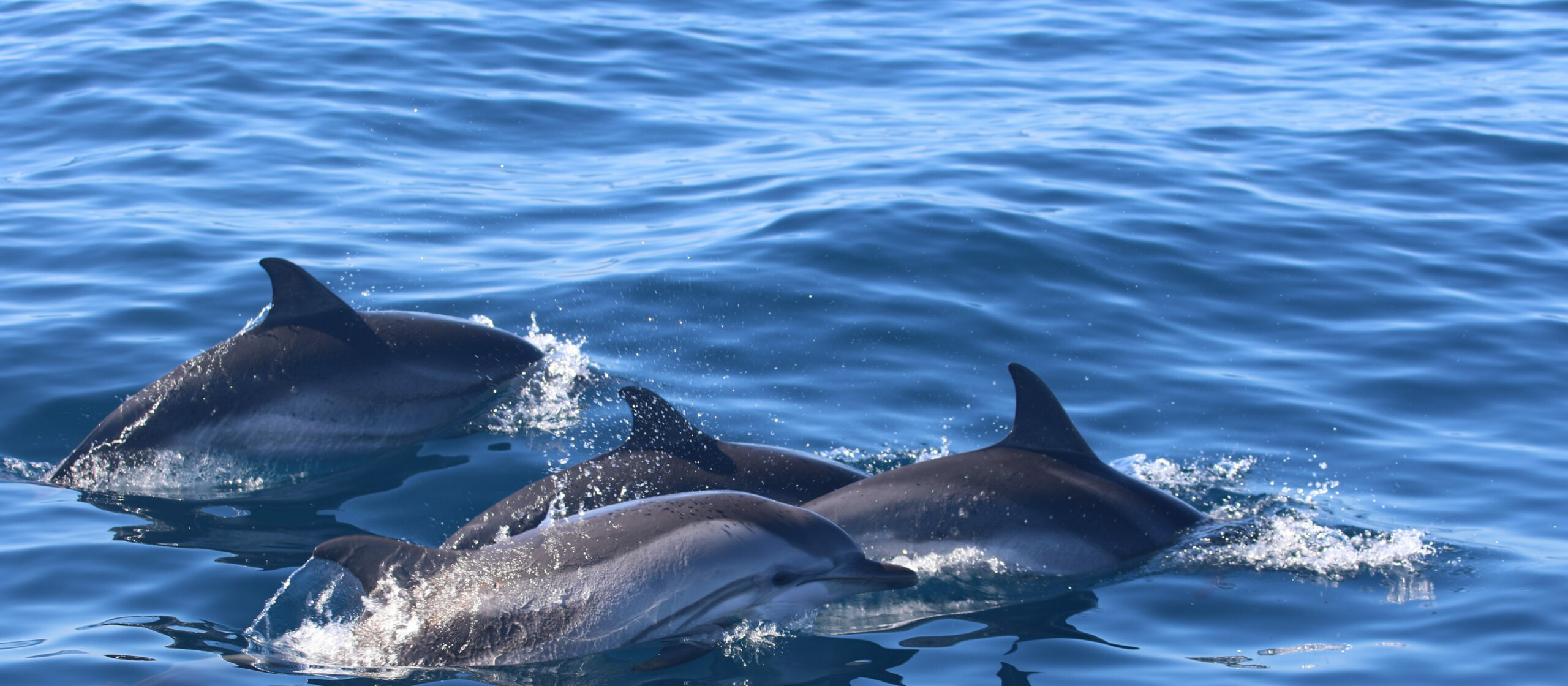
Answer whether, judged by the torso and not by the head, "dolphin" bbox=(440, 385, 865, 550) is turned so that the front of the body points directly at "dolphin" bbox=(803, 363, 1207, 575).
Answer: yes

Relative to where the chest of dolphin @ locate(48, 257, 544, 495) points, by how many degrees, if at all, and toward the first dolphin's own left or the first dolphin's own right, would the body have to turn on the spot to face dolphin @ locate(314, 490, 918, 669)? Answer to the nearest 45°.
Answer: approximately 90° to the first dolphin's own right

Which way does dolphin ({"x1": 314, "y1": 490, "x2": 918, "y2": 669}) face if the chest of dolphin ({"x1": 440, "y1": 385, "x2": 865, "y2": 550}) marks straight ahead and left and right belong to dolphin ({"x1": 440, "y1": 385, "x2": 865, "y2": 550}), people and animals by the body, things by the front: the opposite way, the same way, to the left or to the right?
the same way

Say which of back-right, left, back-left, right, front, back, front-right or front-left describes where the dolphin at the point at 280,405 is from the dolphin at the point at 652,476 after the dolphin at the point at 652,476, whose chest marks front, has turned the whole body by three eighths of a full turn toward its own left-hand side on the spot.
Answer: front

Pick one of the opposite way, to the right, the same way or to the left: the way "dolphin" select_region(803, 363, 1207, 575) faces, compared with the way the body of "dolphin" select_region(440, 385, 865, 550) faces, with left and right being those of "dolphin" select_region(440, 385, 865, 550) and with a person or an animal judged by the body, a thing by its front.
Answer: the same way

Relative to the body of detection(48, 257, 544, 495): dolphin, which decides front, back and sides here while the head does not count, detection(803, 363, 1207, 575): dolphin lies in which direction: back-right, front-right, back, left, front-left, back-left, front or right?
front-right

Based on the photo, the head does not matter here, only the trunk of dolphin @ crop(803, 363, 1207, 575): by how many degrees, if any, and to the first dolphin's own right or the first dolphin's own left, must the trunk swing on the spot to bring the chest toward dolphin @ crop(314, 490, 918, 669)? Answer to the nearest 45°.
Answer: approximately 135° to the first dolphin's own right

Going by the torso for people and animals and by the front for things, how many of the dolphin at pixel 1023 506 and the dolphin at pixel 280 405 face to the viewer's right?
2

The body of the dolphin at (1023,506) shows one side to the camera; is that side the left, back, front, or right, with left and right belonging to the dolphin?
right

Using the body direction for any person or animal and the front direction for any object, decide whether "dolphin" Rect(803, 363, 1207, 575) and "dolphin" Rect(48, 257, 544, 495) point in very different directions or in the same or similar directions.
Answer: same or similar directions

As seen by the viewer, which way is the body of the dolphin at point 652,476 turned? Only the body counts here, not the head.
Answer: to the viewer's right

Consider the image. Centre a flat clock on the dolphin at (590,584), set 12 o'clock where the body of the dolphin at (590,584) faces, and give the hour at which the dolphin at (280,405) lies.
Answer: the dolphin at (280,405) is roughly at 8 o'clock from the dolphin at (590,584).

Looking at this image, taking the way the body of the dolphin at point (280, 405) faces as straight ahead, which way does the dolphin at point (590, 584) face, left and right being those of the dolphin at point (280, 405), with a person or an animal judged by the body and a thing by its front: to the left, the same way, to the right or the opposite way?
the same way

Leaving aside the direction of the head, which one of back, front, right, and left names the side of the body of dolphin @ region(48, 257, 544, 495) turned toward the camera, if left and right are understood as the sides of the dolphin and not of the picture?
right

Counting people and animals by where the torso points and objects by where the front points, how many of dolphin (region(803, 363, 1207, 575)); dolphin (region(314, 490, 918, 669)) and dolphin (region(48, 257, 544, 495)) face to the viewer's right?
3

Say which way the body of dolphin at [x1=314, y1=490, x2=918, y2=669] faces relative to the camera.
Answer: to the viewer's right

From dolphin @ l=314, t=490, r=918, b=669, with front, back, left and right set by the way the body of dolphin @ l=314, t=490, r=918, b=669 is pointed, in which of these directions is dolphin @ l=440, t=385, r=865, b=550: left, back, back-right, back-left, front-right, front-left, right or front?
left

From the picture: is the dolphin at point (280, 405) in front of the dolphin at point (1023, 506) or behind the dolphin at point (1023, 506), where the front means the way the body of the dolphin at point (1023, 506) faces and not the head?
behind

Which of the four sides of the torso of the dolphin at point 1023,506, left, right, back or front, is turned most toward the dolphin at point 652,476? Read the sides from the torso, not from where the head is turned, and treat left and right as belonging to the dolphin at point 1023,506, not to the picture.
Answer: back
